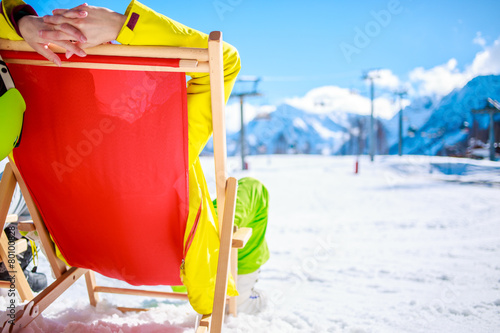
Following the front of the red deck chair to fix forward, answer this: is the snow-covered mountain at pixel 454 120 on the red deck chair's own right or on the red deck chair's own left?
on the red deck chair's own right

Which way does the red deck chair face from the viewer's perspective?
away from the camera
